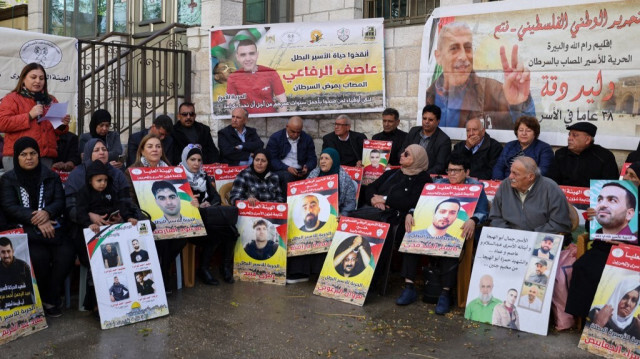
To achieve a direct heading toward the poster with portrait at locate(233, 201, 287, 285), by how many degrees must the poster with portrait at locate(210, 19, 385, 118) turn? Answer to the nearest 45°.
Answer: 0° — it already faces it

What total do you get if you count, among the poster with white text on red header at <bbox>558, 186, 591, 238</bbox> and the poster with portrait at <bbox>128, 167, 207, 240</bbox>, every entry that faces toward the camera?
2

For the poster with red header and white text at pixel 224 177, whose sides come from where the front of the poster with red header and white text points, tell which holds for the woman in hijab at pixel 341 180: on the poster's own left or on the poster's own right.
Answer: on the poster's own left

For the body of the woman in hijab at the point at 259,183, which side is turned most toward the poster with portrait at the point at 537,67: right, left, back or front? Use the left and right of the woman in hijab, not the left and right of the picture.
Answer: left

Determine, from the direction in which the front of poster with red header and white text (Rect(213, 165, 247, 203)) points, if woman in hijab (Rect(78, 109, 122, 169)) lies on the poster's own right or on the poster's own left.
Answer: on the poster's own right
